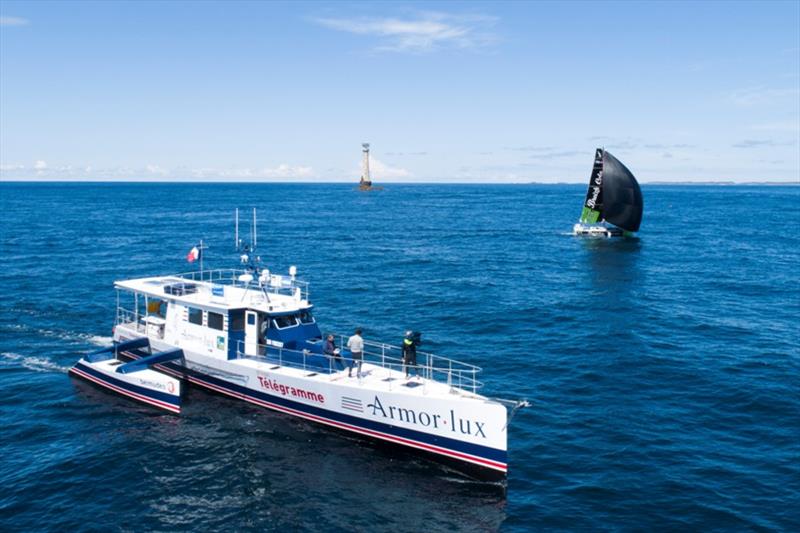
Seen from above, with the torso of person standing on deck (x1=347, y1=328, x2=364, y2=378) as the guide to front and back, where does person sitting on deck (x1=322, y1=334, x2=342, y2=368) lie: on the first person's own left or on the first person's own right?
on the first person's own left

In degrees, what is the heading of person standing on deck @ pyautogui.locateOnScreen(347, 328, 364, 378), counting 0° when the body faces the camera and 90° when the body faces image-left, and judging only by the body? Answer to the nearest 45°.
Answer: approximately 225°

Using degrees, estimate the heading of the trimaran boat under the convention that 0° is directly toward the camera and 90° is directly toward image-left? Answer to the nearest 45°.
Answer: approximately 315°
